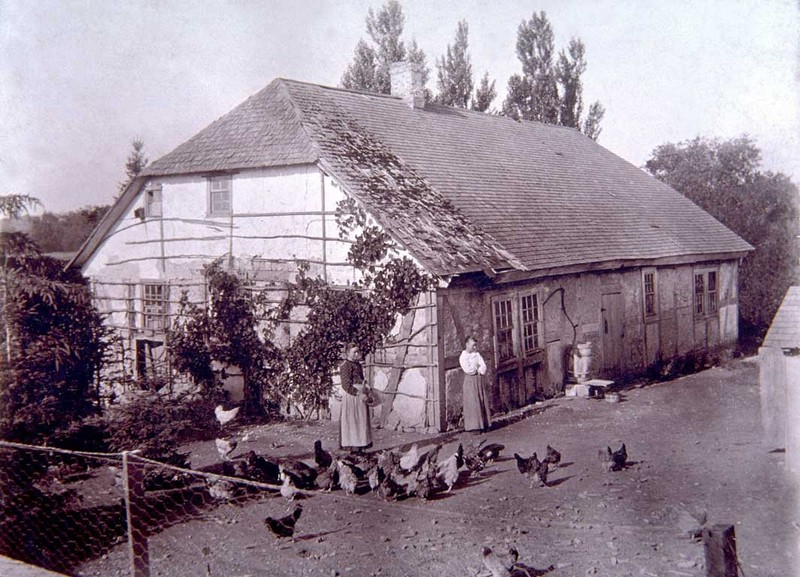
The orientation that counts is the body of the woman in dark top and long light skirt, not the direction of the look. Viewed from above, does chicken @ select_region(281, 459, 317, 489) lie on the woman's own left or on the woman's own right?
on the woman's own right

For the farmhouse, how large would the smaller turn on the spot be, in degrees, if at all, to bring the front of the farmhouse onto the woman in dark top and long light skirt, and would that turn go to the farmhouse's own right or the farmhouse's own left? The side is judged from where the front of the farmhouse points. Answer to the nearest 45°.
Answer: approximately 45° to the farmhouse's own right

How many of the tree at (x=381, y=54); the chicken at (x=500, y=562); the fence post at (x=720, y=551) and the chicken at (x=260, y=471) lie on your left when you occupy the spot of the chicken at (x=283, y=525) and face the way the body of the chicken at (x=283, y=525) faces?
2

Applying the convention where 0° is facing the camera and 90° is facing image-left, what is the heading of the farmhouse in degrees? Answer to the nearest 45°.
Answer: approximately 315°

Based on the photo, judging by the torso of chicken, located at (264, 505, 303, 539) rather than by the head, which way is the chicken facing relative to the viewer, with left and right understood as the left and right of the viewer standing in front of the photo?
facing to the left of the viewer

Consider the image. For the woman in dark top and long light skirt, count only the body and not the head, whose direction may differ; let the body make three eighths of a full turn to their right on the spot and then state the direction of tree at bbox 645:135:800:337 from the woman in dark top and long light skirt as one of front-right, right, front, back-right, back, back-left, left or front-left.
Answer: back-right

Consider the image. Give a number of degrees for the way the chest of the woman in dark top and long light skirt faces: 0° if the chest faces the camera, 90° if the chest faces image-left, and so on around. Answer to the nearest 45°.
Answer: approximately 315°
